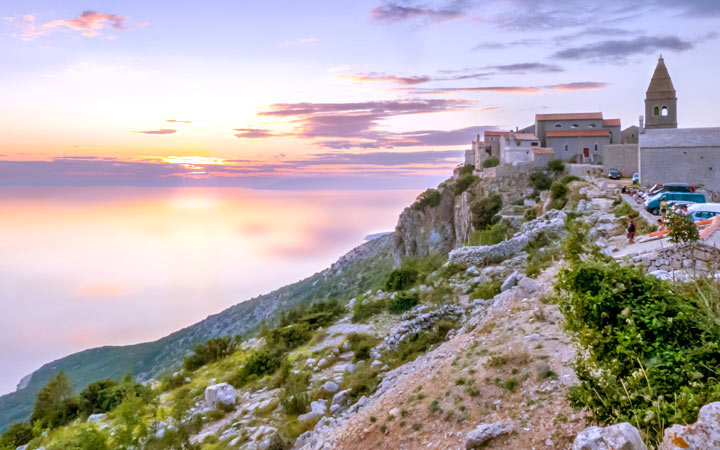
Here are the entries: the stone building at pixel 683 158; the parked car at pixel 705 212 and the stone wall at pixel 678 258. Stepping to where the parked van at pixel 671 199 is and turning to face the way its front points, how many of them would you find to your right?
1

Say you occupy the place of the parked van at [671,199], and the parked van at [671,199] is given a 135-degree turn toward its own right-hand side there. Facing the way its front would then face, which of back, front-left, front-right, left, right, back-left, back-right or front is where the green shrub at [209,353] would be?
back

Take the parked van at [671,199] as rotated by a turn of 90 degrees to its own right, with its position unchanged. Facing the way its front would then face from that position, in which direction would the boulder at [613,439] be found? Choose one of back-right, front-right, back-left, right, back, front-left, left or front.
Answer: back

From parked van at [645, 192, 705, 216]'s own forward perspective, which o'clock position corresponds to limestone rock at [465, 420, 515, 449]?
The limestone rock is roughly at 9 o'clock from the parked van.

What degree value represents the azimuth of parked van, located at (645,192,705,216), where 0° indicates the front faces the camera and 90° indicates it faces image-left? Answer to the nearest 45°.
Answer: approximately 90°

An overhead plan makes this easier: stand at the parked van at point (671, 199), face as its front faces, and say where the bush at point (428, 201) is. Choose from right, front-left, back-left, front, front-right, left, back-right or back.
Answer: front-right

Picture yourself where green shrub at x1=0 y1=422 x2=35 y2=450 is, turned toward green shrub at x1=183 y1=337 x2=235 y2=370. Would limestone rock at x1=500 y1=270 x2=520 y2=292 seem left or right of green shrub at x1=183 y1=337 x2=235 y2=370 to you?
right

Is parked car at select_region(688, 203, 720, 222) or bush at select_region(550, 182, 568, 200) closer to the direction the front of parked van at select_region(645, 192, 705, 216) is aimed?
the bush

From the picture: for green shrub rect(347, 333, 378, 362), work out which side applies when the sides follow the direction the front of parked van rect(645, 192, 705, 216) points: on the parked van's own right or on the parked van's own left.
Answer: on the parked van's own left

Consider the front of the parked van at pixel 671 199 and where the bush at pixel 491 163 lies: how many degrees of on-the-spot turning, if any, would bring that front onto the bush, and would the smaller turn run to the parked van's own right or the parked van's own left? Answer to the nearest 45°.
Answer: approximately 45° to the parked van's own right

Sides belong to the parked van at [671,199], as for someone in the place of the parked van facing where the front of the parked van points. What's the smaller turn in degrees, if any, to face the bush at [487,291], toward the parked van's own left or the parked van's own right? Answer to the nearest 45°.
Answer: approximately 90° to the parked van's own left

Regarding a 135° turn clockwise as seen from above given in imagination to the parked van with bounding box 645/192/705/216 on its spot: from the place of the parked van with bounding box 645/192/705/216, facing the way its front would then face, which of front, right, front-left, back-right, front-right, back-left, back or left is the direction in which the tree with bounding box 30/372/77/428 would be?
back

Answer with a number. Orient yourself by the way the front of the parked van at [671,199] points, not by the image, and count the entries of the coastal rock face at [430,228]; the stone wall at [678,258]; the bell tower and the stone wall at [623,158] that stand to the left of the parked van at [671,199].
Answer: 1
